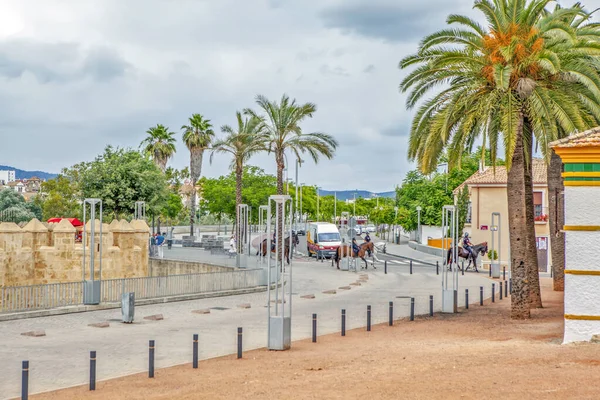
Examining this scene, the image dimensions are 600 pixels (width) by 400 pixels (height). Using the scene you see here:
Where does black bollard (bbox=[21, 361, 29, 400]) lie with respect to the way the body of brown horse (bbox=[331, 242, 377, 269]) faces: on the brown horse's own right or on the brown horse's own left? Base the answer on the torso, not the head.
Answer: on the brown horse's own right

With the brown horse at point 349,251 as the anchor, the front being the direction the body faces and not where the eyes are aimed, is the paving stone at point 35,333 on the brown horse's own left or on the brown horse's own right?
on the brown horse's own right

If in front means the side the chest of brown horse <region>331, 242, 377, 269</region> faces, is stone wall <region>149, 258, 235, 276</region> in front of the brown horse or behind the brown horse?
behind

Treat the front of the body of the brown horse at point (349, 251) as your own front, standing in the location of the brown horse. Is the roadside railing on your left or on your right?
on your right

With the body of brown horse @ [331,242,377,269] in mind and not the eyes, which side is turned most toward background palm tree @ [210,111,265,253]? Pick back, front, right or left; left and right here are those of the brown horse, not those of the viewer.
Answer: left

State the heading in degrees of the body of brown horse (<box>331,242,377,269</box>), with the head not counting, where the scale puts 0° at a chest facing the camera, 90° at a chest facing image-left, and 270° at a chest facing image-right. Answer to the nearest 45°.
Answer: approximately 270°
